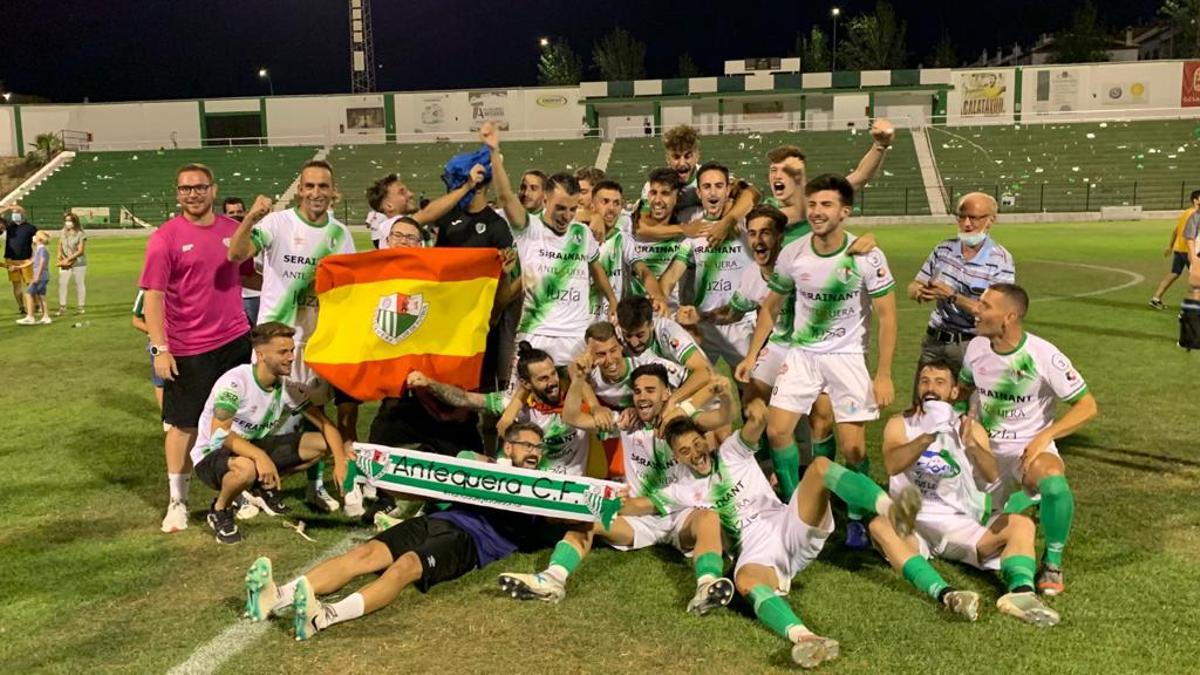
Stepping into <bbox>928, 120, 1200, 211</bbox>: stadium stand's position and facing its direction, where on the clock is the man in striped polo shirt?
The man in striped polo shirt is roughly at 12 o'clock from the stadium stand.

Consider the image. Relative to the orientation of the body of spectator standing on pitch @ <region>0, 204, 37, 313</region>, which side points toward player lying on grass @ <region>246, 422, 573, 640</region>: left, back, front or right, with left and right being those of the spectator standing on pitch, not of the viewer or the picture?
front

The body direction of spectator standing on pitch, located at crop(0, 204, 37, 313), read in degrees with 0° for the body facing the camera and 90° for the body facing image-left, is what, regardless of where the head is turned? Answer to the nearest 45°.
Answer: approximately 0°

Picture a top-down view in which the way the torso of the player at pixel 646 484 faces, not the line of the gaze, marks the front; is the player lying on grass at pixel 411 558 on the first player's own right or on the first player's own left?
on the first player's own right

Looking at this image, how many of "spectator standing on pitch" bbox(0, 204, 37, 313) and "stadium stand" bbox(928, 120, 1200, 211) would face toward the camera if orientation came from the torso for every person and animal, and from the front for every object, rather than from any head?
2

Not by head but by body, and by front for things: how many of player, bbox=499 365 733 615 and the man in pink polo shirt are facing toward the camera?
2

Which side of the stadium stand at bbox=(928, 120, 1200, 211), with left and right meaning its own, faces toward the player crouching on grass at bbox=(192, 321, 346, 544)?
front

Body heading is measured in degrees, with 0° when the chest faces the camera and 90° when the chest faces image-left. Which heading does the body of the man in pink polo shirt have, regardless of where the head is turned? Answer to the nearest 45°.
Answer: approximately 0°

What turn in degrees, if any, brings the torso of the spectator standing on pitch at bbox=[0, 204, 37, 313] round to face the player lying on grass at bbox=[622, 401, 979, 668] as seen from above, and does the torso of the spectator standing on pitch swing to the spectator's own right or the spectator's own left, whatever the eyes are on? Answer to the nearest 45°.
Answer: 0° — they already face them
